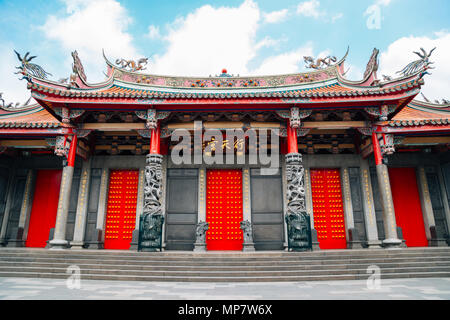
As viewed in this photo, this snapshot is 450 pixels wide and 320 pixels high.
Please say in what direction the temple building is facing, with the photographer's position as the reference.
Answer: facing the viewer
